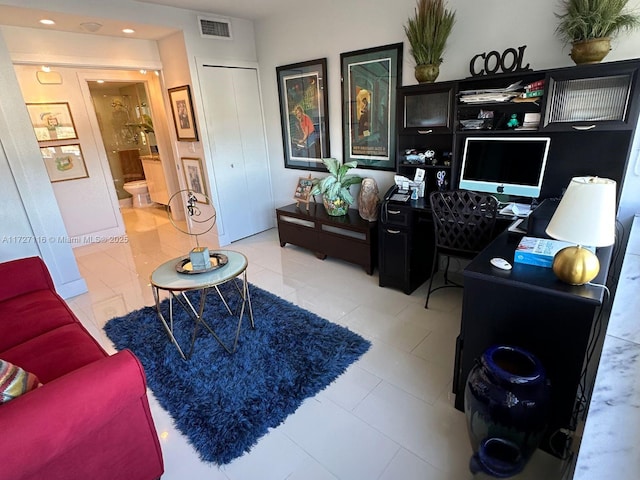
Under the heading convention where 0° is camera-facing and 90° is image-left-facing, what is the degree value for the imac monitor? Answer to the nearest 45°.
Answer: approximately 45°

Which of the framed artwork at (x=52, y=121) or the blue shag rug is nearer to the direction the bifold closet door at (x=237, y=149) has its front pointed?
the blue shag rug

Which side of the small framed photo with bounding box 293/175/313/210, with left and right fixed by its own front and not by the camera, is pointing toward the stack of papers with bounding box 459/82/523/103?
left

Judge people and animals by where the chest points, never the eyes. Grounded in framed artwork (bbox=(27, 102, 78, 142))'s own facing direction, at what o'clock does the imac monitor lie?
The imac monitor is roughly at 11 o'clock from the framed artwork.

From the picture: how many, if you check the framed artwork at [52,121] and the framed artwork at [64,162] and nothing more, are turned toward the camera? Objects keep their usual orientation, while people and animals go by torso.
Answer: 2

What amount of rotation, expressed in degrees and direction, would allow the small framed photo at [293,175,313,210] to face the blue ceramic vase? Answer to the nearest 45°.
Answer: approximately 45° to its left

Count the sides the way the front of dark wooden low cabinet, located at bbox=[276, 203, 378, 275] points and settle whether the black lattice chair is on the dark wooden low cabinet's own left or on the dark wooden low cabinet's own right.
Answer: on the dark wooden low cabinet's own left

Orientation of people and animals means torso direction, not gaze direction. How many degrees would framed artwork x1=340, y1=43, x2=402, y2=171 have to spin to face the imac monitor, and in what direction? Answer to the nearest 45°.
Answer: approximately 90° to its left

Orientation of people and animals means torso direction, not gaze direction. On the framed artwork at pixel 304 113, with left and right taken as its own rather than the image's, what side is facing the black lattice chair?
left
